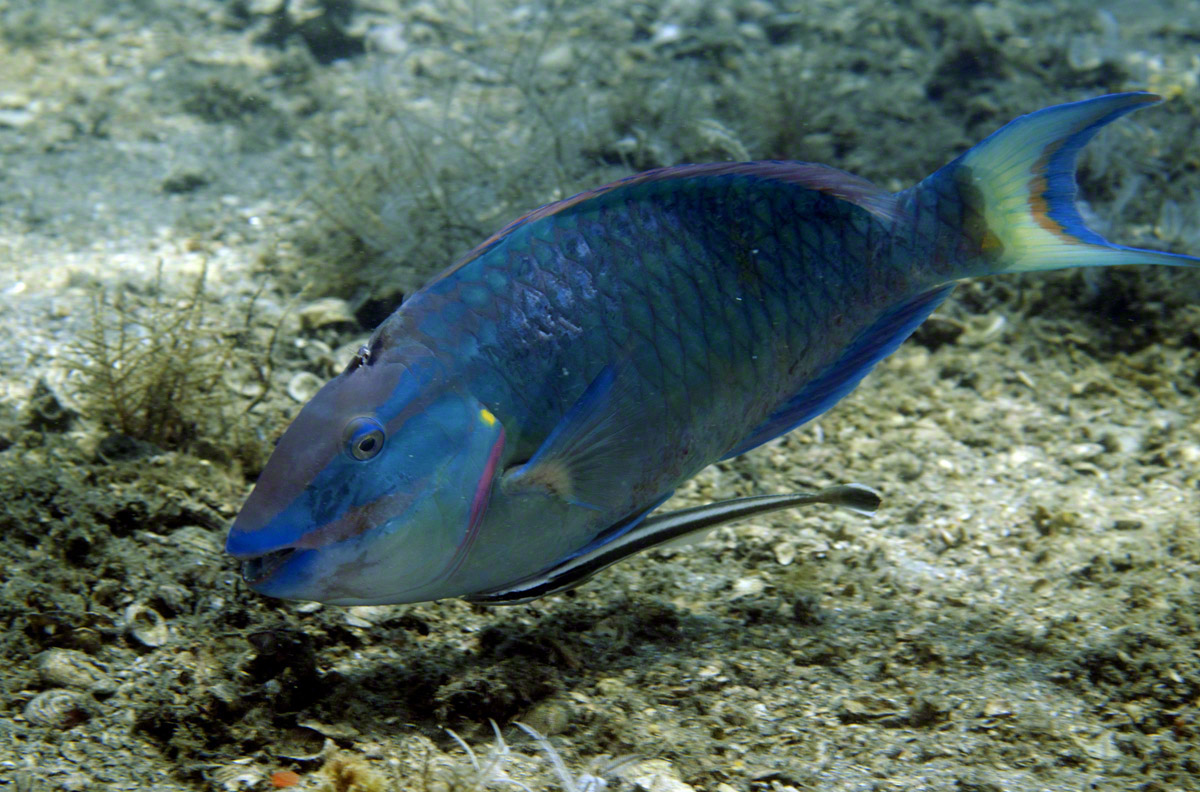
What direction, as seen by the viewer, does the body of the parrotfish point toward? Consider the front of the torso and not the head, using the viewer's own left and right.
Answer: facing to the left of the viewer

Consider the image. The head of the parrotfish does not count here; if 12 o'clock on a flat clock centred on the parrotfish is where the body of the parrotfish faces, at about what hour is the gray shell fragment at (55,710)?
The gray shell fragment is roughly at 11 o'clock from the parrotfish.

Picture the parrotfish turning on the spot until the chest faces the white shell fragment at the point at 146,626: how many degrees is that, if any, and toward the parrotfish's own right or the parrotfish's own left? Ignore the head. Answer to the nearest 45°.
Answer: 0° — it already faces it

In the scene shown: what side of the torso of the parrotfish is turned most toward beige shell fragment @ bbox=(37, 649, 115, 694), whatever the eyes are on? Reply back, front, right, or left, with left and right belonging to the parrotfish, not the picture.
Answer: front

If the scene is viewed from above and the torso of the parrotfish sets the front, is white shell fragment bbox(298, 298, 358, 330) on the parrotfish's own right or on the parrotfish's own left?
on the parrotfish's own right

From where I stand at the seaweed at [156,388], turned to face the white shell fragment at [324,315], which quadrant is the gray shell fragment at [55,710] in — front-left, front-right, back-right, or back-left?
back-right

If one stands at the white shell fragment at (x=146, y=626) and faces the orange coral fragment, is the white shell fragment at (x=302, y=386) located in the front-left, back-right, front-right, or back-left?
back-left
